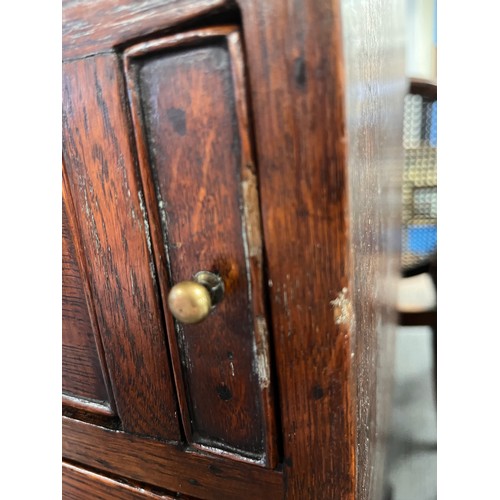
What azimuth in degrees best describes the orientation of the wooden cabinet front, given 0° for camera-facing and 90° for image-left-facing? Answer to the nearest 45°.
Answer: approximately 45°

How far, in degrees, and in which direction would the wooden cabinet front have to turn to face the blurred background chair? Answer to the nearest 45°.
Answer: approximately 180°

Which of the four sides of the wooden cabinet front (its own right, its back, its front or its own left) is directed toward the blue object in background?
back
